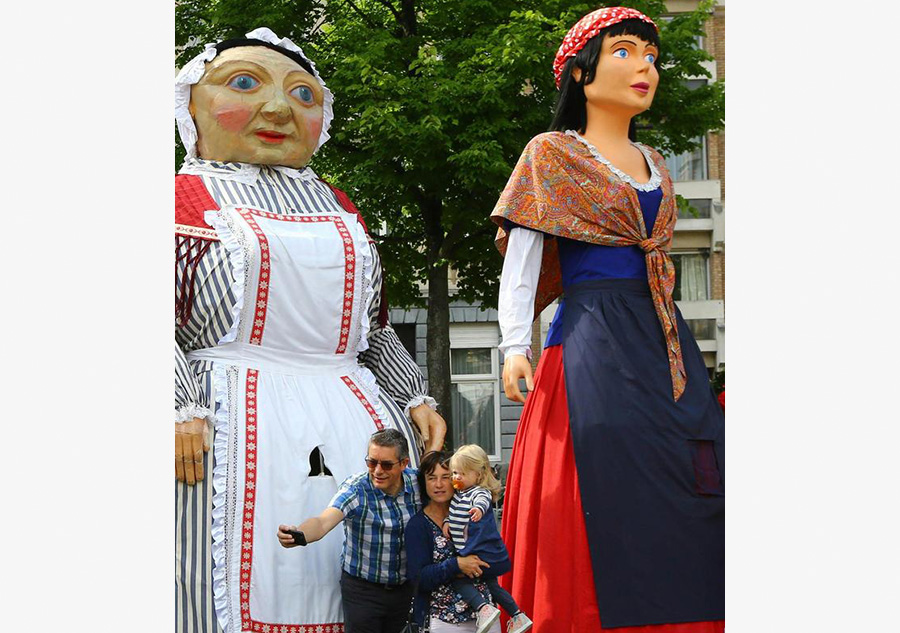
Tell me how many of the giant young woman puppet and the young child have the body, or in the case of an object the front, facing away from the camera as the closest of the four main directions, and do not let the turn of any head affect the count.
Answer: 0

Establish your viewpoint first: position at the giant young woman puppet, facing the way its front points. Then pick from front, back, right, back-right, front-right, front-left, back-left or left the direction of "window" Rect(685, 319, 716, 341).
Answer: back-left

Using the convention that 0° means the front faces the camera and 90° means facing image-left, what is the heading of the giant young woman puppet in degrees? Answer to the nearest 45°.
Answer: approximately 315°

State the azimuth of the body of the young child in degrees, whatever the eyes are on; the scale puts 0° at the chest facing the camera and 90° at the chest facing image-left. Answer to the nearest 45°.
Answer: approximately 45°

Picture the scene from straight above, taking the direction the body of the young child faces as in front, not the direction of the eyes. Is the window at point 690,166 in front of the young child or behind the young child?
behind

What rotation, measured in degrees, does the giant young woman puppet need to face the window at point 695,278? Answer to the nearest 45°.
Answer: approximately 135° to its left

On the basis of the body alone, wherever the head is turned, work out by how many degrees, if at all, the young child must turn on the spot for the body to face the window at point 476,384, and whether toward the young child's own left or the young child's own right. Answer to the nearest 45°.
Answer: approximately 135° to the young child's own right
